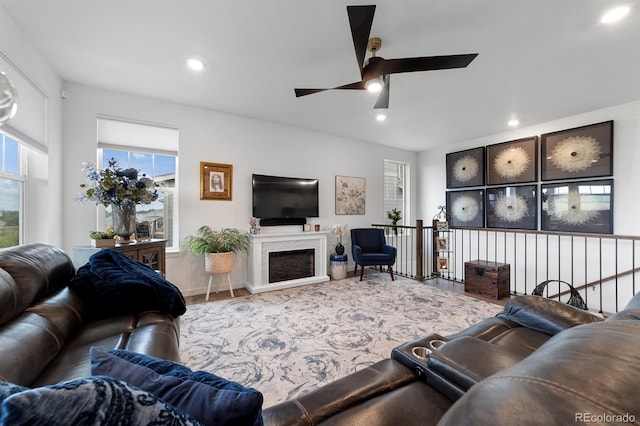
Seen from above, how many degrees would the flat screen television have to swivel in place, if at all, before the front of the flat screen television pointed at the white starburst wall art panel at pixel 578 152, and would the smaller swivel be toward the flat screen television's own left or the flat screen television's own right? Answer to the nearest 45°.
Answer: approximately 45° to the flat screen television's own left

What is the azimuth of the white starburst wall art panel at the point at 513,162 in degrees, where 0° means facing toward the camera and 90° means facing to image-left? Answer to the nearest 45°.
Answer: approximately 45°

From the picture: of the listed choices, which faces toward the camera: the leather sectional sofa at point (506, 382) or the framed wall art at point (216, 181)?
the framed wall art

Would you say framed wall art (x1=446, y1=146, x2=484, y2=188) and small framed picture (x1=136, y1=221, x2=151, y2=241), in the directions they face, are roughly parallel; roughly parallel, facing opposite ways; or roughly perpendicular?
roughly perpendicular

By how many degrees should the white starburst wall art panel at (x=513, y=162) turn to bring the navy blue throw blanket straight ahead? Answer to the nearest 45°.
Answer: approximately 45° to its left

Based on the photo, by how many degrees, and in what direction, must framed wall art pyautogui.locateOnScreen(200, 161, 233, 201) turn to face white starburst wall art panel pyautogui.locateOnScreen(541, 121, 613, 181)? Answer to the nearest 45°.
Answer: approximately 90° to its left

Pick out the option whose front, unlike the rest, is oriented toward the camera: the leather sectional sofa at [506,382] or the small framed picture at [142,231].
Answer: the small framed picture

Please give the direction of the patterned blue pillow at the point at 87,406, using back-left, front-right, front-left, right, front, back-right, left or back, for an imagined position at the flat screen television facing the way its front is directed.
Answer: front-right

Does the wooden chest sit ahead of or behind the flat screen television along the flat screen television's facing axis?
ahead

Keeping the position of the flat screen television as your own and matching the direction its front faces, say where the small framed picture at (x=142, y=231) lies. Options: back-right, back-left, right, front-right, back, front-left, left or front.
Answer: right

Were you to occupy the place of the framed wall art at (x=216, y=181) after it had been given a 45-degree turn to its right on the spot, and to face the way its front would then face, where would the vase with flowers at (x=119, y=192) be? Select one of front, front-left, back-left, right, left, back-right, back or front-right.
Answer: front

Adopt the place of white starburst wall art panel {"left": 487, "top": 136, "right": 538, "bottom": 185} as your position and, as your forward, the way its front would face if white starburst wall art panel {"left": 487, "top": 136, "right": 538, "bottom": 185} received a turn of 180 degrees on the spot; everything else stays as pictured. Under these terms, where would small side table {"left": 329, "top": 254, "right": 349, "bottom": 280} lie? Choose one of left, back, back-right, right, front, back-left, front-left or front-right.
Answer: back

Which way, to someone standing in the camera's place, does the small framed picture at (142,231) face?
facing the viewer

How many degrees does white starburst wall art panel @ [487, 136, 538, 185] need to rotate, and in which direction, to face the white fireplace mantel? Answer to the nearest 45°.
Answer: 0° — it already faces it

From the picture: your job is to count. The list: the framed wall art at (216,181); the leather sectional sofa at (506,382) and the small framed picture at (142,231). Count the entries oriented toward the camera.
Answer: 2

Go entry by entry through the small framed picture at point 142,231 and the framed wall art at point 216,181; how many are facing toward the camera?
2

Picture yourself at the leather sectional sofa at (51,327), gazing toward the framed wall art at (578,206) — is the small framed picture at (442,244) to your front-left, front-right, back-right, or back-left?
front-left

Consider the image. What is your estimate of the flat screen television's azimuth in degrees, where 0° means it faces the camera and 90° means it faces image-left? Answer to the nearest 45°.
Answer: approximately 315°

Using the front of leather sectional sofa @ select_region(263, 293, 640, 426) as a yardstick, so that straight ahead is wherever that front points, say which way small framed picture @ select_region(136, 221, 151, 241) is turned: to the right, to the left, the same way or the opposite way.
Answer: the opposite way

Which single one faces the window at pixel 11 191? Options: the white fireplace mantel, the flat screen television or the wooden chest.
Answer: the wooden chest

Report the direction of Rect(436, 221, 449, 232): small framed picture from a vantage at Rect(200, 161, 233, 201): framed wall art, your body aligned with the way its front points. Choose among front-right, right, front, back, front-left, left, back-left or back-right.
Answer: left

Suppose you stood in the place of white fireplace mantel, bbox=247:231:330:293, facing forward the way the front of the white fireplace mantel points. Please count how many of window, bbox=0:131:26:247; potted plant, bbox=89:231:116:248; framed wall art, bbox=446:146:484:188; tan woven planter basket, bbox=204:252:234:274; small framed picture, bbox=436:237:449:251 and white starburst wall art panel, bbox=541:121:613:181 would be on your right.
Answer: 3
